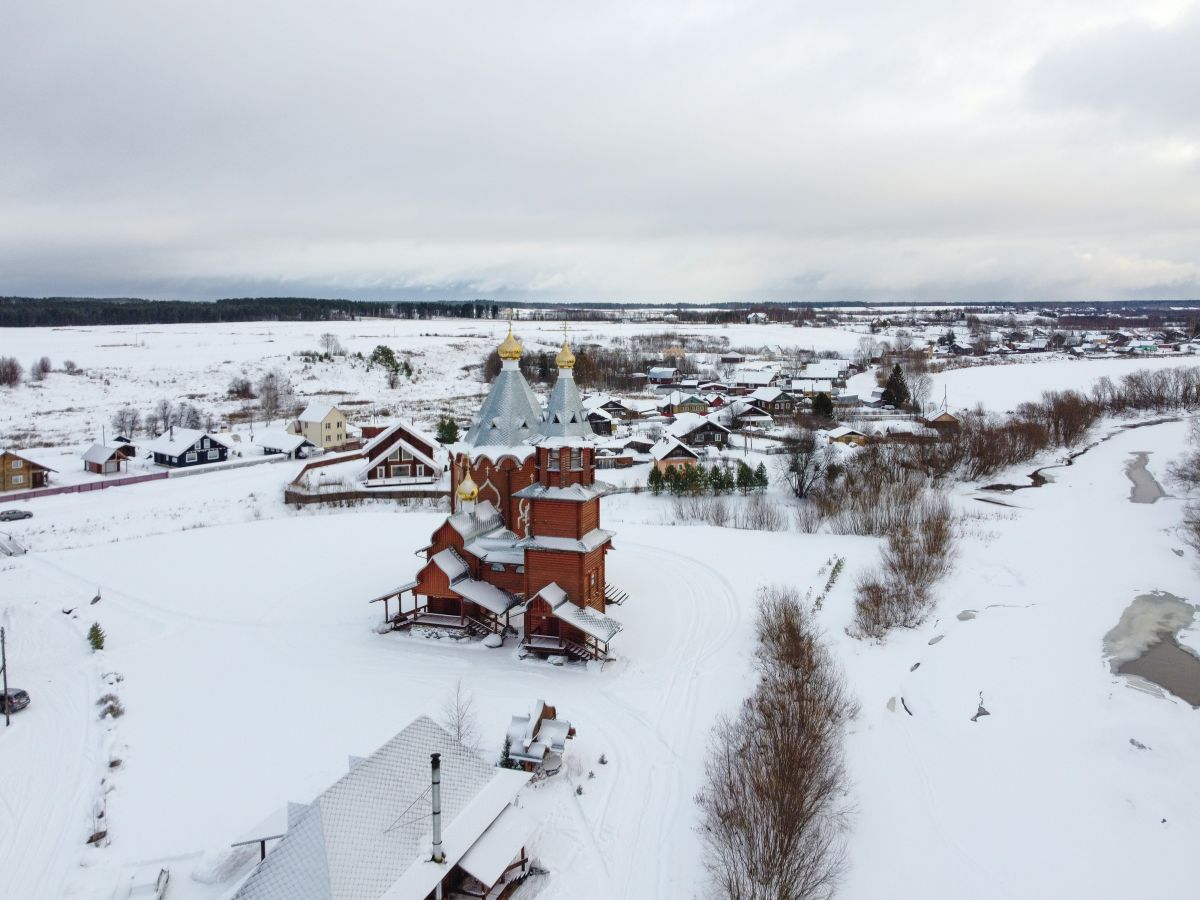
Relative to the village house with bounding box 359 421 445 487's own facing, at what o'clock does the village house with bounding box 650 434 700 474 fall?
the village house with bounding box 650 434 700 474 is roughly at 9 o'clock from the village house with bounding box 359 421 445 487.

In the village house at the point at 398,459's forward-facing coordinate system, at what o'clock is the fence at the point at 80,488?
The fence is roughly at 3 o'clock from the village house.

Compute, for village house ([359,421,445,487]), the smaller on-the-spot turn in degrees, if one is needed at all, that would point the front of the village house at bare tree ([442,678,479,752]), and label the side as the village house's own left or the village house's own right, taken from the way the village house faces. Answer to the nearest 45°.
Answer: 0° — it already faces it

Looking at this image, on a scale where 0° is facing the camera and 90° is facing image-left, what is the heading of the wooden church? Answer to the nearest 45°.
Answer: approximately 0°

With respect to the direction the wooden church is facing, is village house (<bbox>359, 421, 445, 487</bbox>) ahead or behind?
behind

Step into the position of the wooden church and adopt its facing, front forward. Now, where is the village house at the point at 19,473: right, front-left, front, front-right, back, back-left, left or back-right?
back-right

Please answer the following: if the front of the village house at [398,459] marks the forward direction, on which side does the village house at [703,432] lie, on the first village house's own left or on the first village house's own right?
on the first village house's own left

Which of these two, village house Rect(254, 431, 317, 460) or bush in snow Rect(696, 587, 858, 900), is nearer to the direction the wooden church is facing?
the bush in snow

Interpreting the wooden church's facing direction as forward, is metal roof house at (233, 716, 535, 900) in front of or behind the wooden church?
in front

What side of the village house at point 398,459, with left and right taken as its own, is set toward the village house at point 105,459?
right

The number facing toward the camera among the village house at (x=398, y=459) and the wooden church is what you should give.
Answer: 2

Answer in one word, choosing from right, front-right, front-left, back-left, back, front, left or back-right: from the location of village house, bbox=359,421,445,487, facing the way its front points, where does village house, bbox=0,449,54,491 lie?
right
